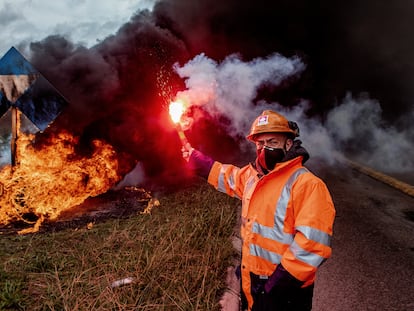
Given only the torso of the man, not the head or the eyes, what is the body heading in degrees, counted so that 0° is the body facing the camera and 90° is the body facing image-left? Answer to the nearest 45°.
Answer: approximately 45°

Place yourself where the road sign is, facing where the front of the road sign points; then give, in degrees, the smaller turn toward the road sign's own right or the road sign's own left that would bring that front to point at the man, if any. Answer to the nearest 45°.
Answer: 0° — it already faces them

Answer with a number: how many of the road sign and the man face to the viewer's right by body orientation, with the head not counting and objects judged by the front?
0

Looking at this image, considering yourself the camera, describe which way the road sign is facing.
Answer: facing the viewer

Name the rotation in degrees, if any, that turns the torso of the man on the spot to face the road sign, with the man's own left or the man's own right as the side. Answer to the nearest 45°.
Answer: approximately 90° to the man's own right

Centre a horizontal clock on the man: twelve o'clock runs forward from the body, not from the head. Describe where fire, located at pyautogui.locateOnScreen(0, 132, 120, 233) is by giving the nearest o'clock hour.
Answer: The fire is roughly at 3 o'clock from the man.
